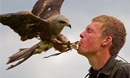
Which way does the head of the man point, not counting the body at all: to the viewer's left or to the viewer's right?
to the viewer's left

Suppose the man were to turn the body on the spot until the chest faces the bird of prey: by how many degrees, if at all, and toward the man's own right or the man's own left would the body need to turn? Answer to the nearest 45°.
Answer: approximately 45° to the man's own right

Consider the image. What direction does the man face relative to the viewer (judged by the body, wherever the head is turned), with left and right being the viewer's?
facing to the left of the viewer
